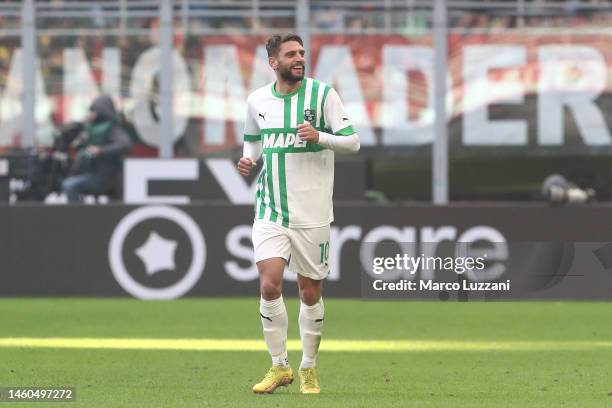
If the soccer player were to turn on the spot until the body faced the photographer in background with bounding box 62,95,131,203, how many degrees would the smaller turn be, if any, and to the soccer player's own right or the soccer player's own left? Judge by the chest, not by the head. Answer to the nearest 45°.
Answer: approximately 180°

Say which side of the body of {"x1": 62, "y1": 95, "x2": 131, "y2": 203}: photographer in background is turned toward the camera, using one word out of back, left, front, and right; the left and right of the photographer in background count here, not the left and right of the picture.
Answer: left

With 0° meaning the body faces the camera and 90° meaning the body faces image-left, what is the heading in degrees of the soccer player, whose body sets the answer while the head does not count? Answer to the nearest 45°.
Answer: approximately 0°

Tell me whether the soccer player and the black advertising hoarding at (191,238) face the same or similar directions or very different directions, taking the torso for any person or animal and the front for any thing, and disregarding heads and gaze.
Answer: same or similar directions

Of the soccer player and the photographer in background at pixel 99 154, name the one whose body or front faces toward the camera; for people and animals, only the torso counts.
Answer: the soccer player

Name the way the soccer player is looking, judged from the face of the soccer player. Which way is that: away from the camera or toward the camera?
toward the camera

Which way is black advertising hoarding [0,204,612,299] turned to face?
toward the camera

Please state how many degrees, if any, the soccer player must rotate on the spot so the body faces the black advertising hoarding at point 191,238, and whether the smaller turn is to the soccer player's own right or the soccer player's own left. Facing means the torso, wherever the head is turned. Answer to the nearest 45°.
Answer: approximately 180°

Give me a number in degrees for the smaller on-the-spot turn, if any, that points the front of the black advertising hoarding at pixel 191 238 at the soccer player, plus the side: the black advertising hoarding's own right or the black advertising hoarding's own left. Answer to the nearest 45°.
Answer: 0° — it already faces them

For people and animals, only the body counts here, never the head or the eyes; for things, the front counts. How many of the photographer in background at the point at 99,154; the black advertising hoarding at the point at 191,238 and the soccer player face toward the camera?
2

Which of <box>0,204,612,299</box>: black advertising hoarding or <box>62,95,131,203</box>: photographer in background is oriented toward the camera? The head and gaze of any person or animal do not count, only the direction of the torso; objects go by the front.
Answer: the black advertising hoarding
